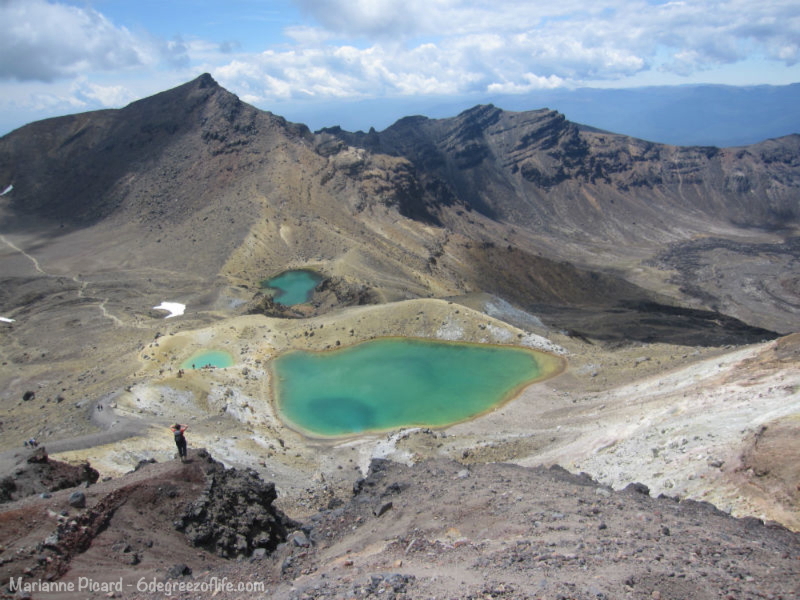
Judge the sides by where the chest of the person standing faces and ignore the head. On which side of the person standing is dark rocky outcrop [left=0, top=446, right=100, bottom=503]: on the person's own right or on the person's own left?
on the person's own left

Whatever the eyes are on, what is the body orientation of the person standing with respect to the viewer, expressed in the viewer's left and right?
facing away from the viewer

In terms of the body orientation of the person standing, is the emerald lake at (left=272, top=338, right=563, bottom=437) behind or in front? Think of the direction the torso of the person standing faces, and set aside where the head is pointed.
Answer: in front
